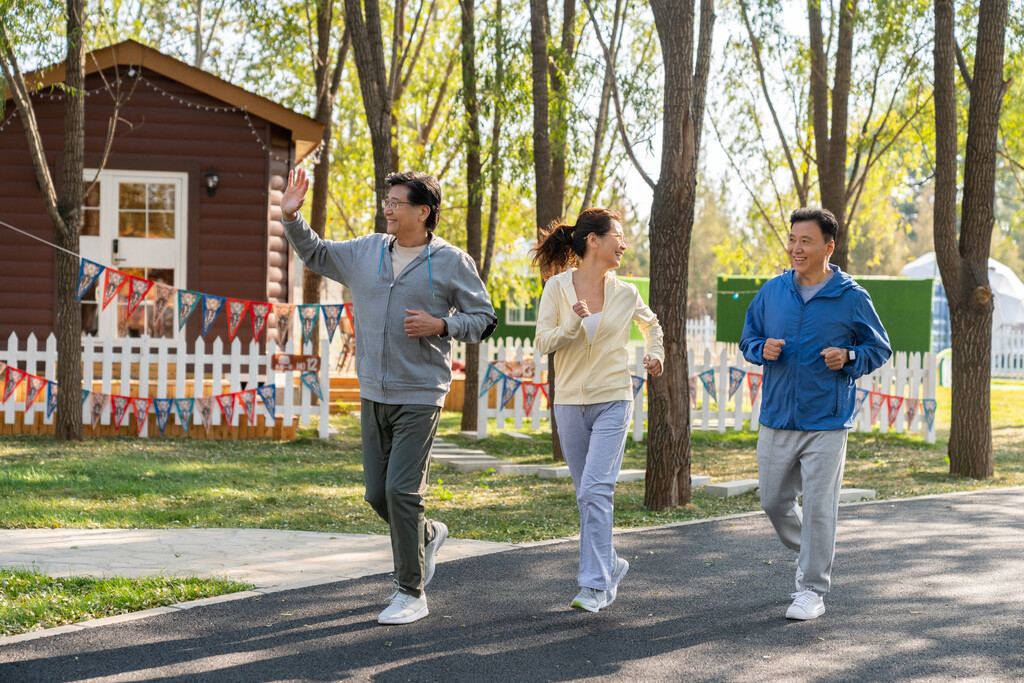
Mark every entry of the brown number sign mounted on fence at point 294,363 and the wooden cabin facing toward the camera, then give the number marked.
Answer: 2

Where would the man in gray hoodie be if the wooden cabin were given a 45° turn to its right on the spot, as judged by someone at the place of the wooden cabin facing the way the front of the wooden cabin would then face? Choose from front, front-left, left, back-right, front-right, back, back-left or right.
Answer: front-left

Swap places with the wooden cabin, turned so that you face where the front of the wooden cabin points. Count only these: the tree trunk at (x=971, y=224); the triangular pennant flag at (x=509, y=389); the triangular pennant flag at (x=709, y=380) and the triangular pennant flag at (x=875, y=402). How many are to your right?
0

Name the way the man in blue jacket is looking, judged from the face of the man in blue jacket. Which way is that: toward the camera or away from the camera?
toward the camera

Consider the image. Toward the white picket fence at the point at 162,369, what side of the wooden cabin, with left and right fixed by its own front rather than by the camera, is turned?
front

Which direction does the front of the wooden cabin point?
toward the camera

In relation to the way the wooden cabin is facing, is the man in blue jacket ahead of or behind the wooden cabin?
ahead

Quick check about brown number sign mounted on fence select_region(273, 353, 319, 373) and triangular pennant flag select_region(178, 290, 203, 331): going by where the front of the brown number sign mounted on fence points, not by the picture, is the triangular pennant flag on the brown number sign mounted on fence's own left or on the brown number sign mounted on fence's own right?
on the brown number sign mounted on fence's own right

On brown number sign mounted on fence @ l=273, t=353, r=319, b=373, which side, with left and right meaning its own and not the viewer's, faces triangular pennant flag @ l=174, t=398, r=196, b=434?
right

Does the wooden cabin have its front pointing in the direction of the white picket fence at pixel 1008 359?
no

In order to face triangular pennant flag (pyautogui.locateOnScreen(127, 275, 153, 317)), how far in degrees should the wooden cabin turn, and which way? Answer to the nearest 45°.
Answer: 0° — it already faces it

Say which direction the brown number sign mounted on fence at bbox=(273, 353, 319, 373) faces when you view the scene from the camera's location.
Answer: facing the viewer

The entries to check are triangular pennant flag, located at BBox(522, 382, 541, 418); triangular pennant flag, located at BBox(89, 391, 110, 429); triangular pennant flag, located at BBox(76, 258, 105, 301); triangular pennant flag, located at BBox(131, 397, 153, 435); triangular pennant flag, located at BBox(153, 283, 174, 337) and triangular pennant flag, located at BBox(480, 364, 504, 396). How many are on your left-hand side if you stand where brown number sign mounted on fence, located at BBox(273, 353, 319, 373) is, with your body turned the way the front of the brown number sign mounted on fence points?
2

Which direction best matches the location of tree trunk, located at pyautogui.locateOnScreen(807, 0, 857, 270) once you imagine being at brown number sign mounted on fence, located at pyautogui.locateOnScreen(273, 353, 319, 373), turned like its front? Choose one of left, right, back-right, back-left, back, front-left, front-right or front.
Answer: left

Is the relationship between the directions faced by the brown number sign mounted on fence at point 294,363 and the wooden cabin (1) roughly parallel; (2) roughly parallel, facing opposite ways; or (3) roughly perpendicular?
roughly parallel

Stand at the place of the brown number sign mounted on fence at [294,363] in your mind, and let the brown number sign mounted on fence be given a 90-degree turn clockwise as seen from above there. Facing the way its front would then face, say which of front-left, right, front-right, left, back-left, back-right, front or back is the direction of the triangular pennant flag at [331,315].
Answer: back-left

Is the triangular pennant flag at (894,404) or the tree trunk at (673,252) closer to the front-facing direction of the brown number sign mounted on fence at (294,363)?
the tree trunk

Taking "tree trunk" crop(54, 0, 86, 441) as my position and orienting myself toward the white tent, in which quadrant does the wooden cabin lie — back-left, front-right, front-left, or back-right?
front-left

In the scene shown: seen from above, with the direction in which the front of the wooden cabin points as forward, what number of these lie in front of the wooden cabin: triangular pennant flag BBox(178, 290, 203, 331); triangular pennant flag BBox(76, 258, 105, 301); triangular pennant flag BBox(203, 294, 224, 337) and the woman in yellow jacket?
4

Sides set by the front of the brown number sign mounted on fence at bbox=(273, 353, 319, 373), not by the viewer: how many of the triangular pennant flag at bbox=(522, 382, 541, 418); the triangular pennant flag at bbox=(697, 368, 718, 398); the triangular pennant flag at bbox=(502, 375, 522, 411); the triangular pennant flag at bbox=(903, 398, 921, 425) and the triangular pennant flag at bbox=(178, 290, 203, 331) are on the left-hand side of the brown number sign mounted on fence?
4
